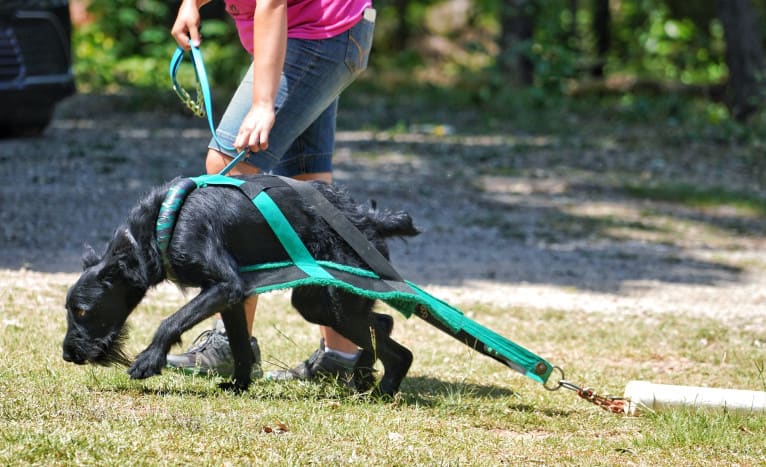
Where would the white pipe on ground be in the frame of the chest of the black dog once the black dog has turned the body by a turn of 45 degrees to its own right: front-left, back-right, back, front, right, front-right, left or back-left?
back-right

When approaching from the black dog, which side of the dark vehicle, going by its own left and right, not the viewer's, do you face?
front

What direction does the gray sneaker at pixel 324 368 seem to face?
to the viewer's left

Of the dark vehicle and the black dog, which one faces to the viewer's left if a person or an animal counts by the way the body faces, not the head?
the black dog

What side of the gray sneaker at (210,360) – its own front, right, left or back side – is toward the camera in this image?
left

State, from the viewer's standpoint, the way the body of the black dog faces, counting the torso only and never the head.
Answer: to the viewer's left

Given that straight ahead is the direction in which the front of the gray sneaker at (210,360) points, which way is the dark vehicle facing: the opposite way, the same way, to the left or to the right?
to the left

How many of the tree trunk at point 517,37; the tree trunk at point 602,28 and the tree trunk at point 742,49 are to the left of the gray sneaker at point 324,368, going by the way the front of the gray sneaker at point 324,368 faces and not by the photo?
0

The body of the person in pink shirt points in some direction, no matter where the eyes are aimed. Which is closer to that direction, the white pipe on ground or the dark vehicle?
the dark vehicle

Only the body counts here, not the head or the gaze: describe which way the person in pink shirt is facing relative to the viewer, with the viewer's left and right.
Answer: facing to the left of the viewer

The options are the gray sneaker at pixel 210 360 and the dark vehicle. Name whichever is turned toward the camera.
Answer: the dark vehicle

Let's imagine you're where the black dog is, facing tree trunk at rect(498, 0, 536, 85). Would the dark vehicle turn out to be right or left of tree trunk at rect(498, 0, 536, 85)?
left

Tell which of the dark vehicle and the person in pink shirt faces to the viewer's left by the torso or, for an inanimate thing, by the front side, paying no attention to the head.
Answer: the person in pink shirt

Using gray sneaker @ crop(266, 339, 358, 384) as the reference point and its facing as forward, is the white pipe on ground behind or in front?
behind

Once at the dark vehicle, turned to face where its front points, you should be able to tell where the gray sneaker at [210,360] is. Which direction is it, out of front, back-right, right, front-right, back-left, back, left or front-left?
front

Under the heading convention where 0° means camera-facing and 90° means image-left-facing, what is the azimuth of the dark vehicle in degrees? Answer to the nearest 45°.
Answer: approximately 0°

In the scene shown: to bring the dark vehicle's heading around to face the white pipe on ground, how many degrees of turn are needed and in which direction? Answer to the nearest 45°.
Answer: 0° — it already faces it
